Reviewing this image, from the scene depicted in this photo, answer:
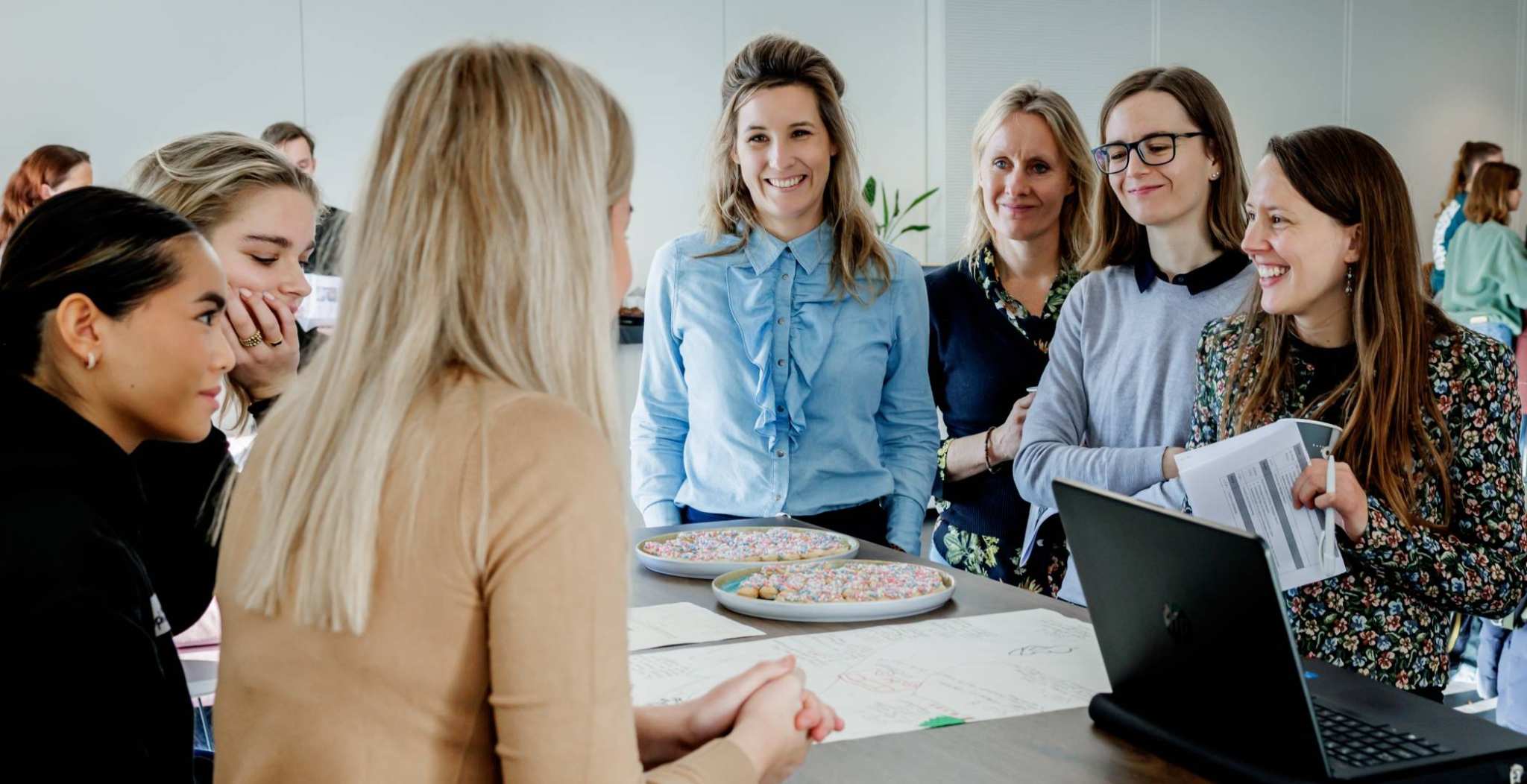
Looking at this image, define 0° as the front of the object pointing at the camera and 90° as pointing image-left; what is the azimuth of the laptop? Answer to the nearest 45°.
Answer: approximately 225°

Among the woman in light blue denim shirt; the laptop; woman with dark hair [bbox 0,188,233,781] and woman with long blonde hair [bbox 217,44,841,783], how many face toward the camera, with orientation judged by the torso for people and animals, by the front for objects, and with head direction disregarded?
1

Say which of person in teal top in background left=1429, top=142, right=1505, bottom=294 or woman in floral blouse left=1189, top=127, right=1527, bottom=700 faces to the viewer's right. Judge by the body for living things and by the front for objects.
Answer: the person in teal top in background

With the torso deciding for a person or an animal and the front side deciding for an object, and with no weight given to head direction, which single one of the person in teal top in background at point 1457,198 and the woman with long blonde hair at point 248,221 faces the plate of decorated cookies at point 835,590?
the woman with long blonde hair

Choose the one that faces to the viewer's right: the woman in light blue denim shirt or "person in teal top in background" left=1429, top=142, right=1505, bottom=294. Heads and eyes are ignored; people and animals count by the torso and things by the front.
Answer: the person in teal top in background

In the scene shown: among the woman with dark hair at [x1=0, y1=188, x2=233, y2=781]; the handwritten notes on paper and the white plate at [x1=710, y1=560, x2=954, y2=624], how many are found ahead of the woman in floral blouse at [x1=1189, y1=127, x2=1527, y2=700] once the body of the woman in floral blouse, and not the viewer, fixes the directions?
3

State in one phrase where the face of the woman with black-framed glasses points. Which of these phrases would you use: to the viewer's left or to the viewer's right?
to the viewer's left

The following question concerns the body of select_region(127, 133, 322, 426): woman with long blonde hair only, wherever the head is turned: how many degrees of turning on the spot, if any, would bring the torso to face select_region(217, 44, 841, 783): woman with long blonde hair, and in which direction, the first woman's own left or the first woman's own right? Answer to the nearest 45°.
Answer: approximately 45° to the first woman's own right

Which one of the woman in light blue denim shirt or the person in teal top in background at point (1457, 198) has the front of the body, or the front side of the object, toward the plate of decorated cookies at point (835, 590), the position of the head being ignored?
the woman in light blue denim shirt

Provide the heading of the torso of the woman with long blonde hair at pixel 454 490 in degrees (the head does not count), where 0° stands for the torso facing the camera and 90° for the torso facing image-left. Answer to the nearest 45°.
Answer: approximately 225°

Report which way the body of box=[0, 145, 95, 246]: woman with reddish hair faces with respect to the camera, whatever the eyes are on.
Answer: to the viewer's right

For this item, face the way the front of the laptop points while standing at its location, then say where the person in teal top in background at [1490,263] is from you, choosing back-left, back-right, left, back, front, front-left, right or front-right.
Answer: front-left

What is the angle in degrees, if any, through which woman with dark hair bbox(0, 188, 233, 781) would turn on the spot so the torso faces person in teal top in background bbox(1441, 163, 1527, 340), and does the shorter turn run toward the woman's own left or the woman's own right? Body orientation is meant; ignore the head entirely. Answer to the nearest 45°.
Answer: approximately 45° to the woman's own left

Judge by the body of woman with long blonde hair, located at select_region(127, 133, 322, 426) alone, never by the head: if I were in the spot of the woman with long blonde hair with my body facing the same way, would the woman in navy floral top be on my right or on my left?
on my left

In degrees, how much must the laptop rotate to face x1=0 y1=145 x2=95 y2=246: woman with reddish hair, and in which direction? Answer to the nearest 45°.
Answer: approximately 90° to its left

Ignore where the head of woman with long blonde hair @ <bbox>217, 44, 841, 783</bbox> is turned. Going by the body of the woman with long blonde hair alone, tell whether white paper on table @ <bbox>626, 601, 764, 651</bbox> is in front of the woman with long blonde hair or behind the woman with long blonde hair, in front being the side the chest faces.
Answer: in front
